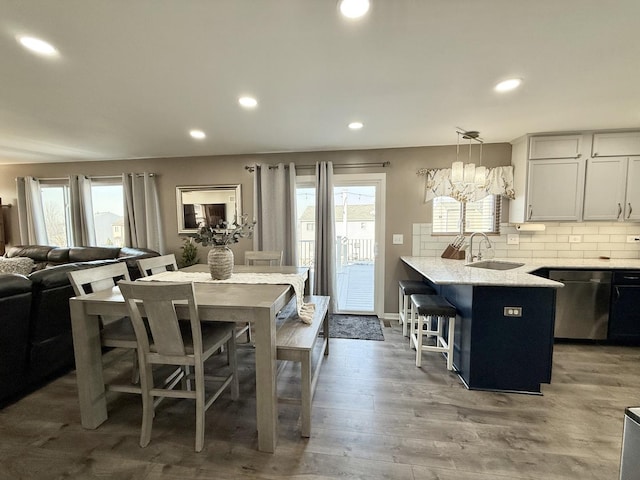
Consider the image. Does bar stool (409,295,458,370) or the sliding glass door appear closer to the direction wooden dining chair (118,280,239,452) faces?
the sliding glass door

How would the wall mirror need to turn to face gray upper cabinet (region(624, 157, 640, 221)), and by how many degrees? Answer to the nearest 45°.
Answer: approximately 45° to its left

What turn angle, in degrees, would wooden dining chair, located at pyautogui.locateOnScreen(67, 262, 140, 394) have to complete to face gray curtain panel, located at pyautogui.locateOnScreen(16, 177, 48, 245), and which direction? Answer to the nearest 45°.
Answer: approximately 135° to its left

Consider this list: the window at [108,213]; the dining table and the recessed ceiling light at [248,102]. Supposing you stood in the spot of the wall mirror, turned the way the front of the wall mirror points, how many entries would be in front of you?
2

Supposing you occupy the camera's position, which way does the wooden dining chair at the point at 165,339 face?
facing away from the viewer and to the right of the viewer

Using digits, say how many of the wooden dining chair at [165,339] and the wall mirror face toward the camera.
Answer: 1

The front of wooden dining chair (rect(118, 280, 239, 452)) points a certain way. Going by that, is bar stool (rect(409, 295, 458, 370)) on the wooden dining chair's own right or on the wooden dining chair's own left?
on the wooden dining chair's own right

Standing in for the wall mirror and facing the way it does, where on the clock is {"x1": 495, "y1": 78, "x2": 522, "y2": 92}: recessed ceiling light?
The recessed ceiling light is roughly at 11 o'clock from the wall mirror.

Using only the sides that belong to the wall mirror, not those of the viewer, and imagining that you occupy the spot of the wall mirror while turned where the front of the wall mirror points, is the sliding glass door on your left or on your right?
on your left
